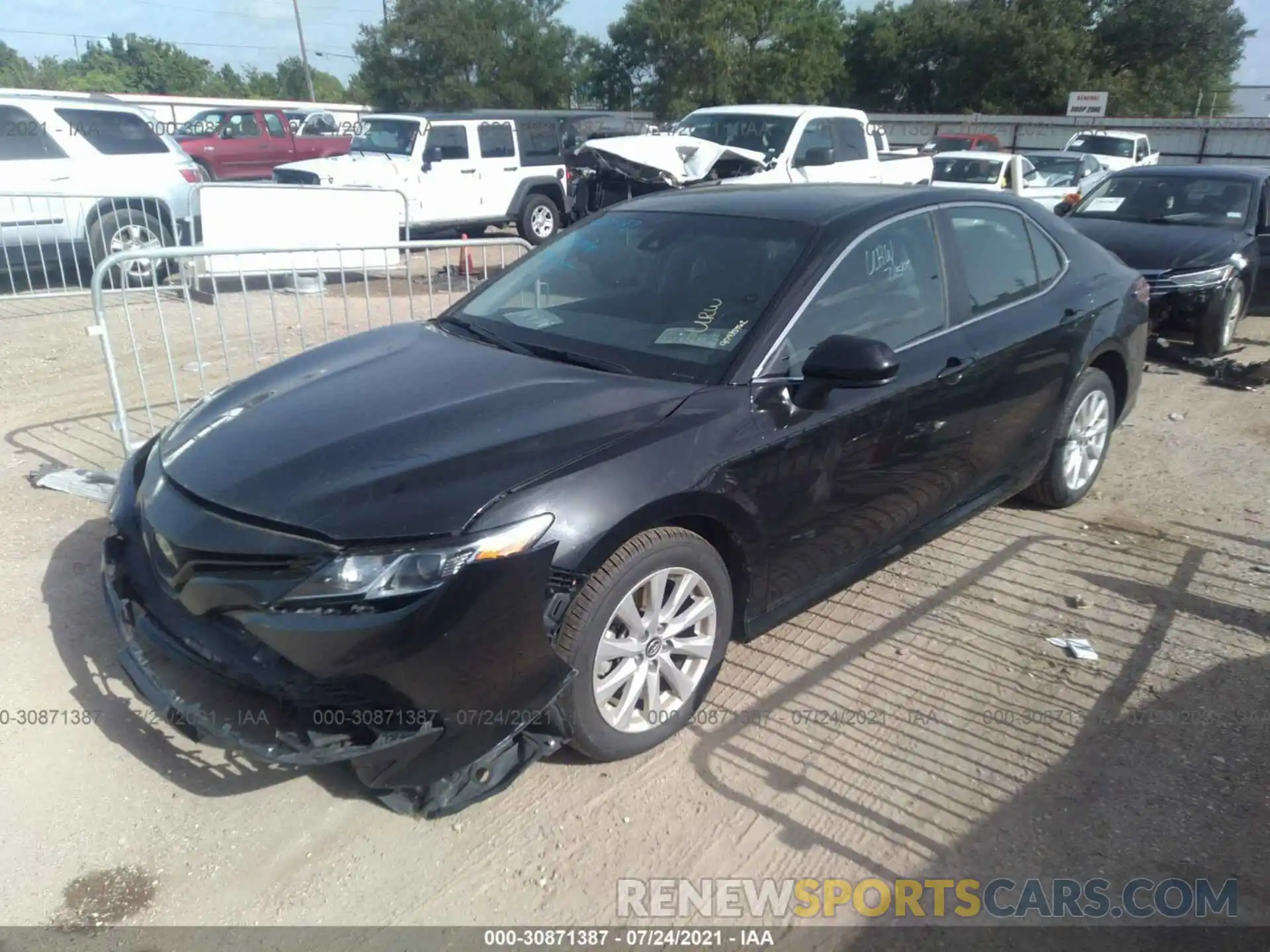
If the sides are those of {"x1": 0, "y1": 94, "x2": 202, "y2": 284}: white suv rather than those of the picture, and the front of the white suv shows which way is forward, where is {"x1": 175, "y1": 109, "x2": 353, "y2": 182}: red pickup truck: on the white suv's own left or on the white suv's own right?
on the white suv's own right

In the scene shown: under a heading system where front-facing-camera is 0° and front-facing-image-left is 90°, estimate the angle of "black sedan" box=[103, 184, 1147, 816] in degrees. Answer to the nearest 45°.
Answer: approximately 45°

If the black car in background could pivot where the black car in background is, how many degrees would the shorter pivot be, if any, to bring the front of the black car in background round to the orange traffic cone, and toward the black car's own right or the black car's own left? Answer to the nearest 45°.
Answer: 0° — it already faces it

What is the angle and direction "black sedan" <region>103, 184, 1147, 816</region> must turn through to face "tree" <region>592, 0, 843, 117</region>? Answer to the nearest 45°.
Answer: approximately 135° to its right

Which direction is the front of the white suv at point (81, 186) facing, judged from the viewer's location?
facing to the left of the viewer

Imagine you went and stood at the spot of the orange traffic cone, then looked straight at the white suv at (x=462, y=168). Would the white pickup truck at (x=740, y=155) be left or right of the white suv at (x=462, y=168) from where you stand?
right

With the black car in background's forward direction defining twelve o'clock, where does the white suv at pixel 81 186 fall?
The white suv is roughly at 1 o'clock from the black car in background.
